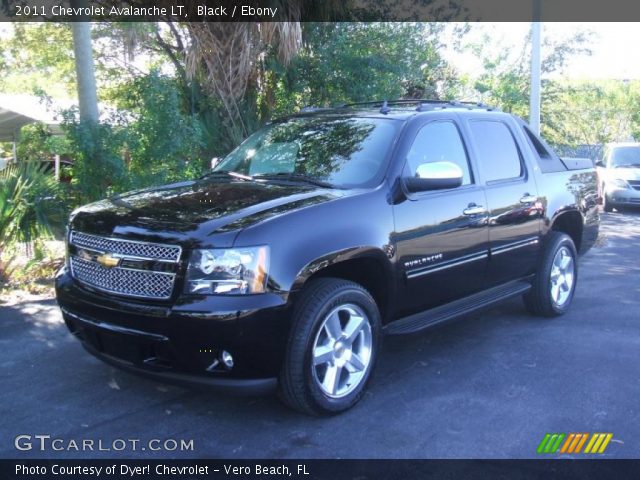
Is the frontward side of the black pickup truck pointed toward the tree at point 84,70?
no

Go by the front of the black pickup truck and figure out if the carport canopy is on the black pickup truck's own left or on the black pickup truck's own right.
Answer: on the black pickup truck's own right

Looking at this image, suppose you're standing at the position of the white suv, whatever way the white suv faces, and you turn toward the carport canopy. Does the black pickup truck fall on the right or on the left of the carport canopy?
left

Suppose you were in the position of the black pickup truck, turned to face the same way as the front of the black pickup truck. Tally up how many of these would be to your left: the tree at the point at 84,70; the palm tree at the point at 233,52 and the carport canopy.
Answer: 0

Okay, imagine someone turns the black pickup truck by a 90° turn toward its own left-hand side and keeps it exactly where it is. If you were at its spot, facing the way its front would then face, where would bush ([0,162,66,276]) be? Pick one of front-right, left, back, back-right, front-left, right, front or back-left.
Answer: back

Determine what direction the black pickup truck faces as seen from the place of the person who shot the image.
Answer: facing the viewer and to the left of the viewer

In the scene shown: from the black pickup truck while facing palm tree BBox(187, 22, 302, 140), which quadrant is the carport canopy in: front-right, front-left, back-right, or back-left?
front-left

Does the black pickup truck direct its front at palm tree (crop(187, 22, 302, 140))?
no

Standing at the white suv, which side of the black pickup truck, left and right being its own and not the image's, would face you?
back
